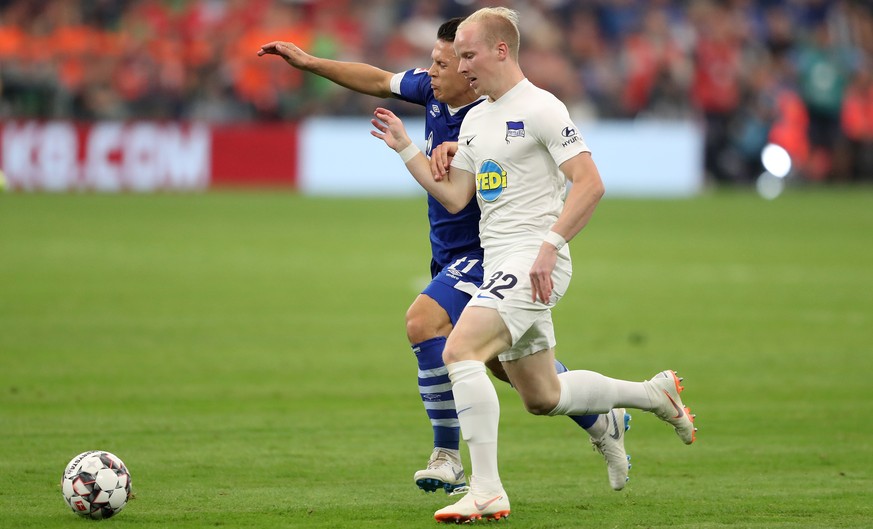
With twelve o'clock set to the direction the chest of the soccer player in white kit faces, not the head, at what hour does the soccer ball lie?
The soccer ball is roughly at 1 o'clock from the soccer player in white kit.

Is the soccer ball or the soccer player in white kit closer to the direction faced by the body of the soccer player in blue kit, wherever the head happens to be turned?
the soccer ball

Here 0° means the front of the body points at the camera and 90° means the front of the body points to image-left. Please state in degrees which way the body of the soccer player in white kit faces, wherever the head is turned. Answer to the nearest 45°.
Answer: approximately 45°

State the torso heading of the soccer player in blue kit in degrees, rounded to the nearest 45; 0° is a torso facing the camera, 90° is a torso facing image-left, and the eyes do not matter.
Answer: approximately 45°

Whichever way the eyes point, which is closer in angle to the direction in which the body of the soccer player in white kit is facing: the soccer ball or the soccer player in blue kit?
the soccer ball

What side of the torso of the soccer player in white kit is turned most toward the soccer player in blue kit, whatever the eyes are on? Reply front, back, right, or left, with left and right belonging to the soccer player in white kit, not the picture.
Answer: right
